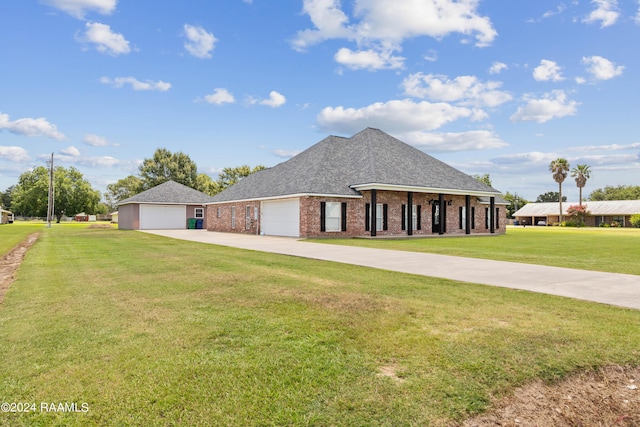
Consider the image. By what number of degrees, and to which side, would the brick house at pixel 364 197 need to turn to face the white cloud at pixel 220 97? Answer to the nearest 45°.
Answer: approximately 135° to its left

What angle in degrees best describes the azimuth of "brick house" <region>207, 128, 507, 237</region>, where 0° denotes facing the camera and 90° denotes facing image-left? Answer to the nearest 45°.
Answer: approximately 315°
